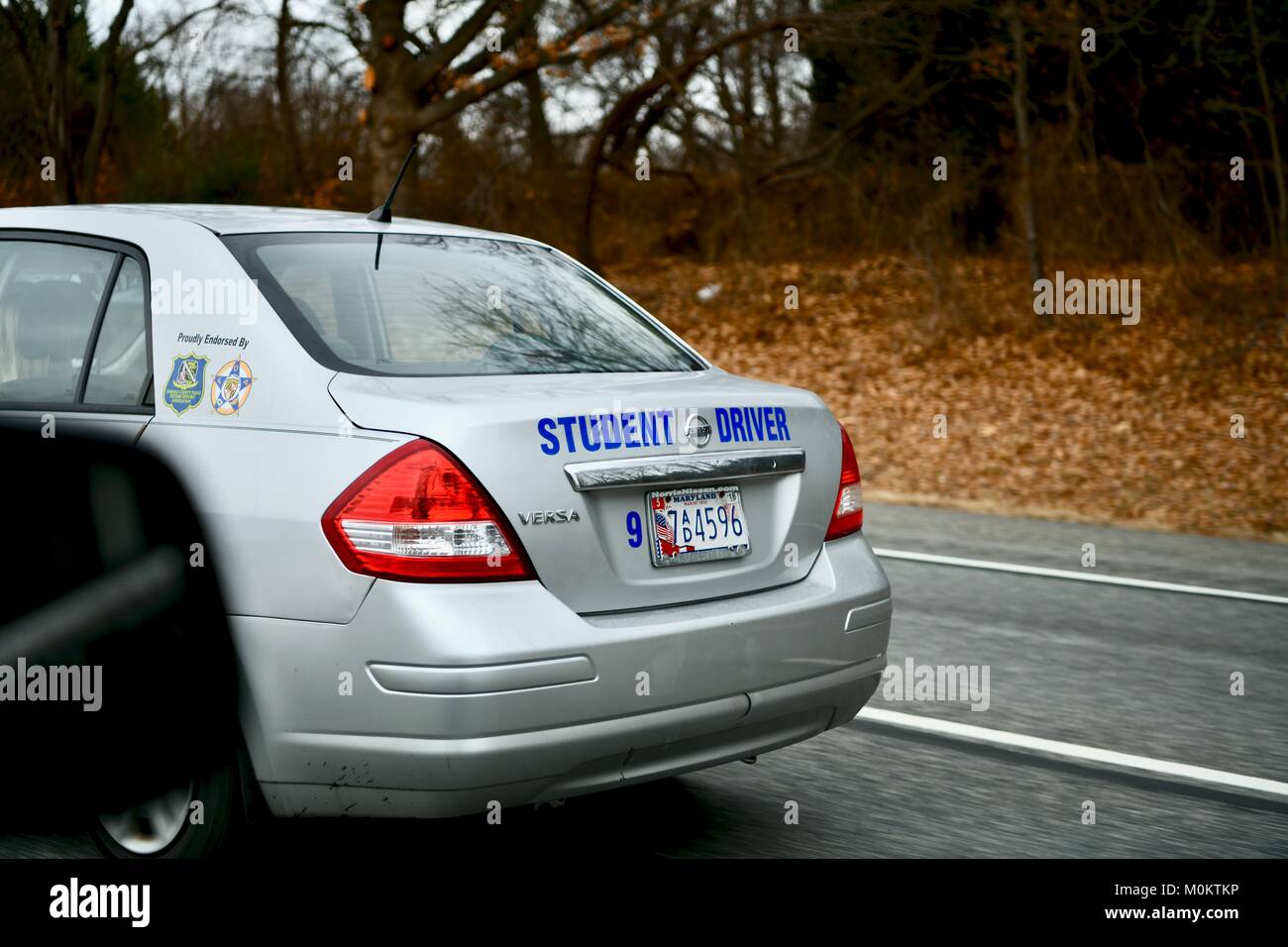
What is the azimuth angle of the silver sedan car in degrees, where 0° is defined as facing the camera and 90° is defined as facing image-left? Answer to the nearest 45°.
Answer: approximately 135°

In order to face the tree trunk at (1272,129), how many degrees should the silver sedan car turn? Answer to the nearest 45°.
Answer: approximately 90° to its right

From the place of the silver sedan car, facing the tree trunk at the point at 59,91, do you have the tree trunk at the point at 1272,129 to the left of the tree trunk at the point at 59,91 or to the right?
right

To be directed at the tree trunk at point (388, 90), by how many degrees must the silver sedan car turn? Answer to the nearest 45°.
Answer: approximately 45° to its right

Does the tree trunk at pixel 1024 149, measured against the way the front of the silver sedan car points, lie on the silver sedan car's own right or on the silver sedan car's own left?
on the silver sedan car's own right
